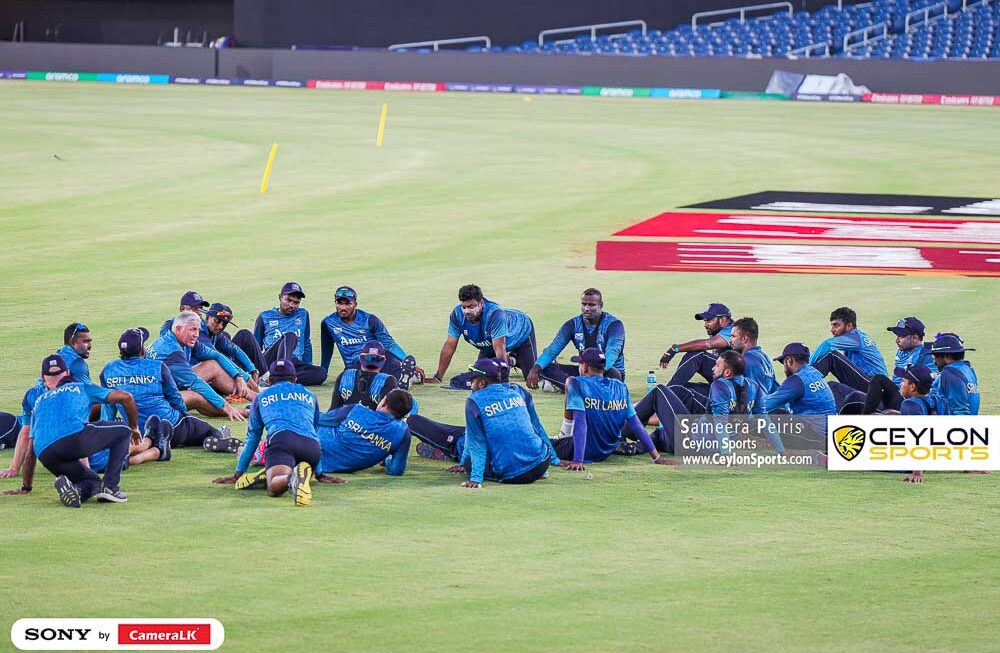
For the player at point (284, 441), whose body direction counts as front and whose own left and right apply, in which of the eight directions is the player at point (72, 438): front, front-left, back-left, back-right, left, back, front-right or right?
left

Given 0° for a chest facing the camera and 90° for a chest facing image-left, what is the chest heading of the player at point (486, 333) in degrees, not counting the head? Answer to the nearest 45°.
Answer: approximately 45°

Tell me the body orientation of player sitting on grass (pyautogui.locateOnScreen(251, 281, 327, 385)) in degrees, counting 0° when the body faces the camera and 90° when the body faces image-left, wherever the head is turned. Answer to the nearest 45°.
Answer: approximately 0°

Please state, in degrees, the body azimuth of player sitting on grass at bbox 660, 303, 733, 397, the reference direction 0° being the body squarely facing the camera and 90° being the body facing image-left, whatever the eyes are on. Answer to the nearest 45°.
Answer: approximately 90°

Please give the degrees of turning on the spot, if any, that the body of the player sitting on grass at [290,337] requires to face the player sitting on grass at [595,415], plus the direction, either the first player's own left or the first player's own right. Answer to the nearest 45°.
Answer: approximately 45° to the first player's own left

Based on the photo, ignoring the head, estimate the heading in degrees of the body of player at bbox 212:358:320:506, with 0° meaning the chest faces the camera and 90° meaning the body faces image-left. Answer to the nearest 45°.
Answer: approximately 180°

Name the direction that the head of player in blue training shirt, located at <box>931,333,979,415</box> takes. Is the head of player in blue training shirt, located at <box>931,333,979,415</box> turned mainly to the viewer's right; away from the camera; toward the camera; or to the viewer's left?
to the viewer's left

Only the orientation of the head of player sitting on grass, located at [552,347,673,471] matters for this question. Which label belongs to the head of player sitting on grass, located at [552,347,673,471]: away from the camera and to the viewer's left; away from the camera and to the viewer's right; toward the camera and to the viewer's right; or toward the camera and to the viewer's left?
away from the camera and to the viewer's left

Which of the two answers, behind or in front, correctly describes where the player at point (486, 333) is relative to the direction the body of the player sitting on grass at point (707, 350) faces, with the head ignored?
in front

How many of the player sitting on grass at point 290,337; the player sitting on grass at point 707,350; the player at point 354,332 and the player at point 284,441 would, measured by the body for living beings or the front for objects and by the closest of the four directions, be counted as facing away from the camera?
1

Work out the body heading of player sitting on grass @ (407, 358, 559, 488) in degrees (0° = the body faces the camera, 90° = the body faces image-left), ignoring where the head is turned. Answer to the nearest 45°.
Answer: approximately 135°
